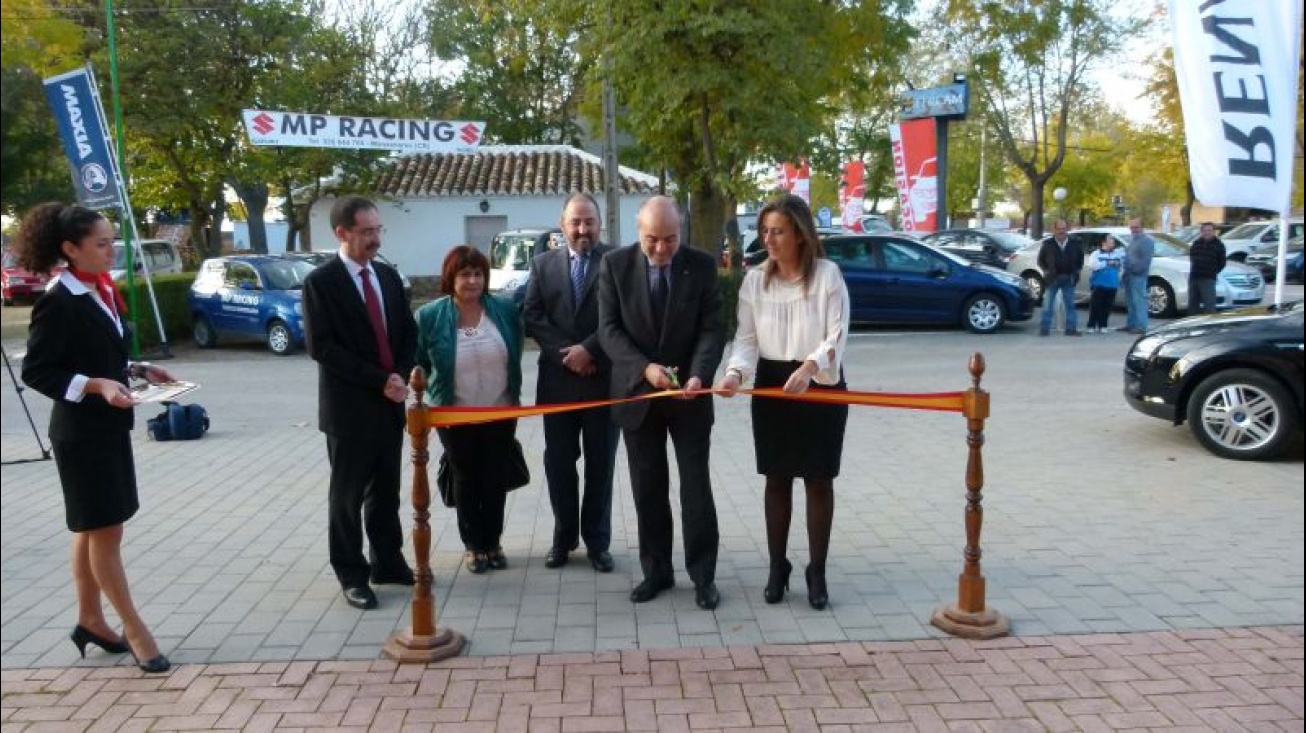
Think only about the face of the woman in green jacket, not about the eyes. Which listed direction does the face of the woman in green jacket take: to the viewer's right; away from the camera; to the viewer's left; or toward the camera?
toward the camera

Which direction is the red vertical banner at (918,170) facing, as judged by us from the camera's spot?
facing the viewer

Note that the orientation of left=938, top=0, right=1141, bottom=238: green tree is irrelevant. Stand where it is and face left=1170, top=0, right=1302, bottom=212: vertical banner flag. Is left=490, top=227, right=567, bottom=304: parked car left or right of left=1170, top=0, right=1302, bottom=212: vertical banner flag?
right

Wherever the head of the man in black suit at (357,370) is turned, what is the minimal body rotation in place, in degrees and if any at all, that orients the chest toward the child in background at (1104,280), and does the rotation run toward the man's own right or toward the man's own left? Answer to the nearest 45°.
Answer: approximately 90° to the man's own left

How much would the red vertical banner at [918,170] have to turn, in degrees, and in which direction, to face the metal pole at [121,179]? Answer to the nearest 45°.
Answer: approximately 45° to its right

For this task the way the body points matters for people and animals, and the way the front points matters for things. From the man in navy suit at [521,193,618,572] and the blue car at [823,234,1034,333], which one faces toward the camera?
the man in navy suit

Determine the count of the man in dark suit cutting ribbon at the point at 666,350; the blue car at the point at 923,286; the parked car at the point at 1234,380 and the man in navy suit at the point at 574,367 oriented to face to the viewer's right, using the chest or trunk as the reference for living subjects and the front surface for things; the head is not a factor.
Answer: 1

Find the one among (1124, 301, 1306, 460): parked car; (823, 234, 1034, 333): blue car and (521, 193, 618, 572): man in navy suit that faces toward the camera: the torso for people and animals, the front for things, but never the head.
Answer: the man in navy suit

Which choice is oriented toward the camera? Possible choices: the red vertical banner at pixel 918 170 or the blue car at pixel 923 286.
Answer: the red vertical banner

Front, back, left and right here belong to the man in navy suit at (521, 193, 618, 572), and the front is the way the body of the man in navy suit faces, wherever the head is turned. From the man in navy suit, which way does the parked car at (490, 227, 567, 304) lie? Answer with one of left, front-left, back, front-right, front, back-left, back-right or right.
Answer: back

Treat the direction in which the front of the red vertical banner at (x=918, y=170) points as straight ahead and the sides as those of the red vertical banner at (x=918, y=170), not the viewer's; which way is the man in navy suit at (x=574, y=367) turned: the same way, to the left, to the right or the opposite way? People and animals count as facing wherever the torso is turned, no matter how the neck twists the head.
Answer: the same way

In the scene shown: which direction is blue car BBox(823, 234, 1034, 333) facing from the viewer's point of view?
to the viewer's right

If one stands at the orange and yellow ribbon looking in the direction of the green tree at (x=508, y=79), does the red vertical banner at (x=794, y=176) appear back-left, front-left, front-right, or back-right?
front-right

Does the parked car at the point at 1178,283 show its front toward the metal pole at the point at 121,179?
no

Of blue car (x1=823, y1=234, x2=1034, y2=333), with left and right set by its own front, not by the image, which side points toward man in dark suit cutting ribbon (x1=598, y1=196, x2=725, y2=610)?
right

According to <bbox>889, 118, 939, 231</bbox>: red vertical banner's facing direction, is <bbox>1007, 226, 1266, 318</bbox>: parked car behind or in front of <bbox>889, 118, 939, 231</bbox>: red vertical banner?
in front
